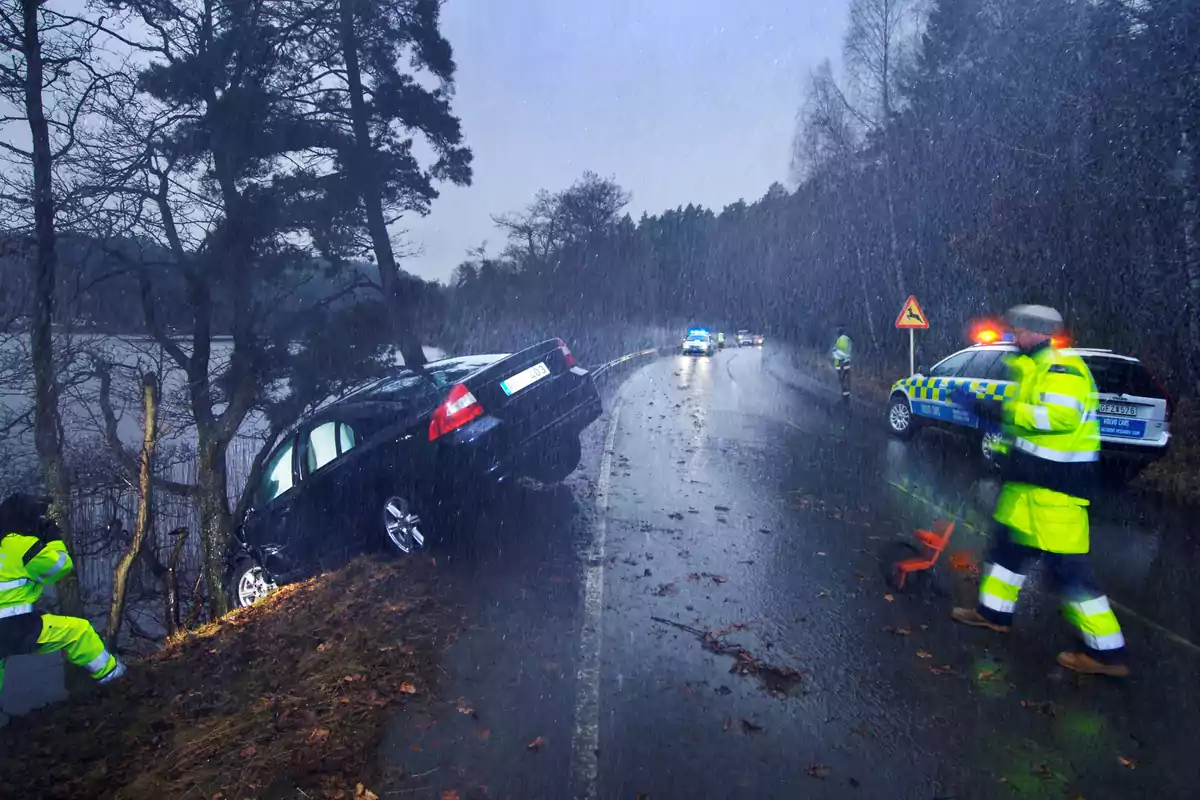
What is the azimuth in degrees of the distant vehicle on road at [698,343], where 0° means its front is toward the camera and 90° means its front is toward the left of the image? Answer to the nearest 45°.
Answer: approximately 0°

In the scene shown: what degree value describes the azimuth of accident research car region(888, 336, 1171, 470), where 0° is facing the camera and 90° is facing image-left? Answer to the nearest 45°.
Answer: approximately 135°

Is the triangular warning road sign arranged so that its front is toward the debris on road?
yes

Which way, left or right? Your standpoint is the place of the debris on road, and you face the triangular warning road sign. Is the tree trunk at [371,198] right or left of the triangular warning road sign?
left

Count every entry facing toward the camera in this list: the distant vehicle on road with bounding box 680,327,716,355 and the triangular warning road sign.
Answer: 2

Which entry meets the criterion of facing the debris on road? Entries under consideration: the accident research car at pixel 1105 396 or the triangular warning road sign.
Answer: the triangular warning road sign

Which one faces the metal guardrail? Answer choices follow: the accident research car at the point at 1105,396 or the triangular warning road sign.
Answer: the accident research car

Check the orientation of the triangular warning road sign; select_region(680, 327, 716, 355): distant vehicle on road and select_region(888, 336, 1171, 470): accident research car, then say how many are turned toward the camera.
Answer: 2

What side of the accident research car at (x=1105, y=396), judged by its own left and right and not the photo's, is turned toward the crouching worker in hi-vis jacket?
left
